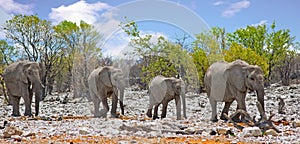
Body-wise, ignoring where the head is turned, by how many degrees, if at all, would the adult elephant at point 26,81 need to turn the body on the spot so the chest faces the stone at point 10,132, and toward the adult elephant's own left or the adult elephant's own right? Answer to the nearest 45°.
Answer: approximately 45° to the adult elephant's own right

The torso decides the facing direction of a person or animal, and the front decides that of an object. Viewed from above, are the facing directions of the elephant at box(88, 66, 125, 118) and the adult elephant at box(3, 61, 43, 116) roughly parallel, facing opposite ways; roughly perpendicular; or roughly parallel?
roughly parallel

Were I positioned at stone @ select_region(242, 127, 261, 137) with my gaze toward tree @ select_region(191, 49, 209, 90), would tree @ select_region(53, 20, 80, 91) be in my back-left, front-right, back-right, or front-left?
front-left

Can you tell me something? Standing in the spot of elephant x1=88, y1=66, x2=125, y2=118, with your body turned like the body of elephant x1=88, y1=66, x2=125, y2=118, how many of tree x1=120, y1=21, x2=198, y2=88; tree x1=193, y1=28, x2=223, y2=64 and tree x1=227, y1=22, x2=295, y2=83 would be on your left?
3

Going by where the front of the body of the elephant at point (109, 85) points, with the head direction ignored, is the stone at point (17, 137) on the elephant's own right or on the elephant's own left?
on the elephant's own right

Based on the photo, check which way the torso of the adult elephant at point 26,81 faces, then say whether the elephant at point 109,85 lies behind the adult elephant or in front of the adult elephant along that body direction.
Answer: in front

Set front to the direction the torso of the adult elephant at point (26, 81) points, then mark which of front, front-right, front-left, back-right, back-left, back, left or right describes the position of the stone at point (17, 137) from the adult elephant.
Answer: front-right

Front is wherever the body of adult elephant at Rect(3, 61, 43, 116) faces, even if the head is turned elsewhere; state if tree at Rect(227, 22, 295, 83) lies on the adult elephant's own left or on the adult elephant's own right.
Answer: on the adult elephant's own left

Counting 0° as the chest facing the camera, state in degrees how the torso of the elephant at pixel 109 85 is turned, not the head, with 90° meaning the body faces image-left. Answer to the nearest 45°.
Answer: approximately 315°

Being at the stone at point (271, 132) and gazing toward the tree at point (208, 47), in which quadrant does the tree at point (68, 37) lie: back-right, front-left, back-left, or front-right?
front-left

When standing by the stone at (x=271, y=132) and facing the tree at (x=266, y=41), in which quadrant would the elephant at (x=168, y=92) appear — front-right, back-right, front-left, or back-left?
front-left

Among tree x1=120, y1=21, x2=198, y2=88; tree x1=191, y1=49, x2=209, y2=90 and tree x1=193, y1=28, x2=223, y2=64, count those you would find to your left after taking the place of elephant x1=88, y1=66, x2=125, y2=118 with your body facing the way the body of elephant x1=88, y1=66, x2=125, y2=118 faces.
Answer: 3

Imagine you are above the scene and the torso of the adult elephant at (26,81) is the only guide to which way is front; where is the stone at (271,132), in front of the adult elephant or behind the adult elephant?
in front

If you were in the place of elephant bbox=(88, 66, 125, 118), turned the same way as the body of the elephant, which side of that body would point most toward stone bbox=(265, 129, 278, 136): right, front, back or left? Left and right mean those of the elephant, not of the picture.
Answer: front

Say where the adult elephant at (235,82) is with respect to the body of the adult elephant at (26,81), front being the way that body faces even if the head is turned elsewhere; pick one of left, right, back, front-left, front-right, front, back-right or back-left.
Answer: front
